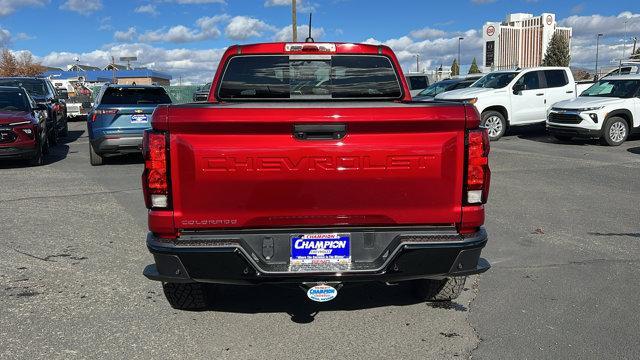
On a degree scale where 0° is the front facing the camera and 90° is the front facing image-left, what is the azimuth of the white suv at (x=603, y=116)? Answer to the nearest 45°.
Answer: approximately 45°

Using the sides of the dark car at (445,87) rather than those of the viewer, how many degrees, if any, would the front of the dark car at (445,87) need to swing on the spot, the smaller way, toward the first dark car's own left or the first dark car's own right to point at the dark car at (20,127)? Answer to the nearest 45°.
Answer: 0° — it already faces it

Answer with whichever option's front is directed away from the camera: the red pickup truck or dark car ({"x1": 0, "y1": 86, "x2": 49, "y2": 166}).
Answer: the red pickup truck

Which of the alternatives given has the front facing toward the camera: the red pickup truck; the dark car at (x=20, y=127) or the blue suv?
the dark car

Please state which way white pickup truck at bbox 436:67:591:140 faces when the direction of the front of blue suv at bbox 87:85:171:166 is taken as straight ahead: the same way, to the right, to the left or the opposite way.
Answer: to the left

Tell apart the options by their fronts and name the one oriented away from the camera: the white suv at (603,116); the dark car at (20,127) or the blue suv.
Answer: the blue suv

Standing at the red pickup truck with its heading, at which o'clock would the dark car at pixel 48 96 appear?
The dark car is roughly at 11 o'clock from the red pickup truck.

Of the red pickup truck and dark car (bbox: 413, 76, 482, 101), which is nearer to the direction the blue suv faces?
the dark car

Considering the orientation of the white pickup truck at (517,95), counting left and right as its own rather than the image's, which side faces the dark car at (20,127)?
front

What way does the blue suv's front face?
away from the camera

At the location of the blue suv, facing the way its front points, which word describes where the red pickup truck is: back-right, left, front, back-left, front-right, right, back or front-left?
back

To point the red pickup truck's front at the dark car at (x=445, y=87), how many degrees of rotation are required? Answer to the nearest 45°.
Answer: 0° — it already faces it

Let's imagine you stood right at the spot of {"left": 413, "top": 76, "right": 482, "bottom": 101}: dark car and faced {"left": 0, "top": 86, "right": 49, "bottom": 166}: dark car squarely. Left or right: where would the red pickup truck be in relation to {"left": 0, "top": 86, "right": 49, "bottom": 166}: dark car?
left

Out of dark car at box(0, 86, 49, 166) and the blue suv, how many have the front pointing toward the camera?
1

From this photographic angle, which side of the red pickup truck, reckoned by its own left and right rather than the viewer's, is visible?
back
